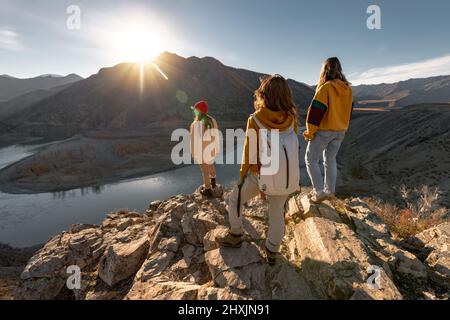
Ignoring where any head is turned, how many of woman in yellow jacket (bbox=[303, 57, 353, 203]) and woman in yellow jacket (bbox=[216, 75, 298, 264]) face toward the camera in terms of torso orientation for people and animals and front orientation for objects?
0

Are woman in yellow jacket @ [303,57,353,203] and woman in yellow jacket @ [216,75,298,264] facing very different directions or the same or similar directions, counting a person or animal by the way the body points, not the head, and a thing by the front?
same or similar directions

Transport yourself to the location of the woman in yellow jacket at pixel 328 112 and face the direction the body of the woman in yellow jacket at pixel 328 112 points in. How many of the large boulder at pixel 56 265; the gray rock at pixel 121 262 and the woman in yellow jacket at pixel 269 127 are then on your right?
0

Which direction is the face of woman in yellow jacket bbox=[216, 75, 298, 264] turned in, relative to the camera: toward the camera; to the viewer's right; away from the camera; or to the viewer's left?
away from the camera

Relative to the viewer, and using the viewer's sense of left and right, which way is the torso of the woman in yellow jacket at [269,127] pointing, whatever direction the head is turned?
facing away from the viewer and to the left of the viewer

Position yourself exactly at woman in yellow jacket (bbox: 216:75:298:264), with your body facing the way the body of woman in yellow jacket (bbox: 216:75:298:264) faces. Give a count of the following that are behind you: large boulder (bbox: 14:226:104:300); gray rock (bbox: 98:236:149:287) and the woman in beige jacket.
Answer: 0

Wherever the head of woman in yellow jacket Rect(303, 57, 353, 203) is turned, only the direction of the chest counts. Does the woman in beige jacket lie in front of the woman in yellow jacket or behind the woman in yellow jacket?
in front

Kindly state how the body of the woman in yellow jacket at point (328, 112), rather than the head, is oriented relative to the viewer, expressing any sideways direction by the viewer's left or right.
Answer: facing away from the viewer and to the left of the viewer

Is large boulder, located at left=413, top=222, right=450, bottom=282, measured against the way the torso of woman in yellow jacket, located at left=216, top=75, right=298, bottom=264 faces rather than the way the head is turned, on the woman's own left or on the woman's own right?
on the woman's own right

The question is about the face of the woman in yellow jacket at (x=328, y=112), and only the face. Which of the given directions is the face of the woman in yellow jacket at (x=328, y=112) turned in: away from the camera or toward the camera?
away from the camera

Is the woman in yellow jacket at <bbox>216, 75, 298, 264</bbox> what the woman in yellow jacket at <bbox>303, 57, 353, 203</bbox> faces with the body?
no
